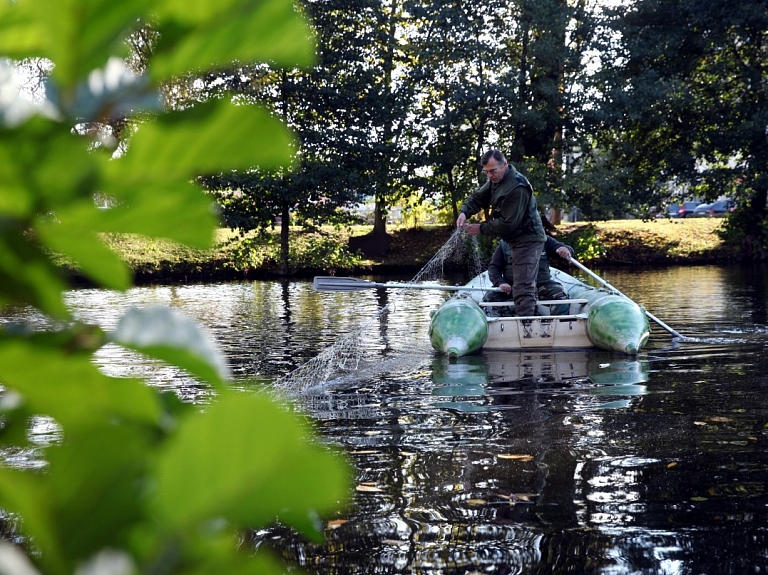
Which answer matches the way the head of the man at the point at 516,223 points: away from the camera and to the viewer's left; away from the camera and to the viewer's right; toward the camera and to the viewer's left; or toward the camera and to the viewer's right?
toward the camera and to the viewer's left

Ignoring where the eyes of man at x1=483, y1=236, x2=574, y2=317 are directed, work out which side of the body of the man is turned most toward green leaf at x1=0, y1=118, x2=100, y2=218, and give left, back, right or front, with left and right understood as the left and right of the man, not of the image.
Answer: front

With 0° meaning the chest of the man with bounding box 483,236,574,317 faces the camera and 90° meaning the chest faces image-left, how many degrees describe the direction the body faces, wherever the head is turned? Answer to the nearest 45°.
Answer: approximately 0°

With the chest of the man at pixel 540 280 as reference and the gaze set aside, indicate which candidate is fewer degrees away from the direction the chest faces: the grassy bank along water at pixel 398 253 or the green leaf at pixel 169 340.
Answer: the green leaf

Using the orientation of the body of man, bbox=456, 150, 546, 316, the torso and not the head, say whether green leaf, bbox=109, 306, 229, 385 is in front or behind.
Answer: in front

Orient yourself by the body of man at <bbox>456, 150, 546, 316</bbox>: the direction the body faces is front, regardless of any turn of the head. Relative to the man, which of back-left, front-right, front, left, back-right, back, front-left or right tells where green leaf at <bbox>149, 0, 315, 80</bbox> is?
front-left

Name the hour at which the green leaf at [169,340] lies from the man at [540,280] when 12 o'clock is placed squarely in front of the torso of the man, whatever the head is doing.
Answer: The green leaf is roughly at 12 o'clock from the man.

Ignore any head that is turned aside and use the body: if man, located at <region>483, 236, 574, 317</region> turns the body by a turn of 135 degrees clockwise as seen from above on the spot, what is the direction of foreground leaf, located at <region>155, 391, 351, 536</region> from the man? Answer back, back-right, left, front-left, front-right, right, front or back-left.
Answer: back-left

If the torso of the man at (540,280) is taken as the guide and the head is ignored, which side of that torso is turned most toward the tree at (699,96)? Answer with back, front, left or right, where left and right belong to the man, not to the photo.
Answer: back

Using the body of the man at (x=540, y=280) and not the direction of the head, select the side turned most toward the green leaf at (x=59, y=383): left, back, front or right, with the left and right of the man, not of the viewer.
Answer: front

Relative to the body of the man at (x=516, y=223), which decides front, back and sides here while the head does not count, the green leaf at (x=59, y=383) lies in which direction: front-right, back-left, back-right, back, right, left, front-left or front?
front-left

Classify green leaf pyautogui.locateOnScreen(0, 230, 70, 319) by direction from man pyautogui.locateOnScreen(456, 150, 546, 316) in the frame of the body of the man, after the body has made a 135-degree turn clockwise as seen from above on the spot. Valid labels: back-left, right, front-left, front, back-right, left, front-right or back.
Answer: back

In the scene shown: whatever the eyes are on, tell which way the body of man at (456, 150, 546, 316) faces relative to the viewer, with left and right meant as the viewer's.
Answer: facing the viewer and to the left of the viewer
